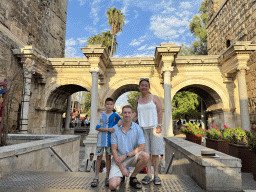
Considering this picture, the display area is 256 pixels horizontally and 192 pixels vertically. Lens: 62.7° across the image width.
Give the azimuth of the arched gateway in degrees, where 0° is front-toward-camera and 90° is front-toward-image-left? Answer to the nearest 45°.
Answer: approximately 0°

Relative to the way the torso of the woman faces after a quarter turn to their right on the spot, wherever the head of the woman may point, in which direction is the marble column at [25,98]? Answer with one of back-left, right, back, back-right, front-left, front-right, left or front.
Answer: front-right

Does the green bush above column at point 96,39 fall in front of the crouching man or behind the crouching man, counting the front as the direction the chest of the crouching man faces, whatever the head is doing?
behind

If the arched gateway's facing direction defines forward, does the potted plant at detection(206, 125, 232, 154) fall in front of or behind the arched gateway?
in front

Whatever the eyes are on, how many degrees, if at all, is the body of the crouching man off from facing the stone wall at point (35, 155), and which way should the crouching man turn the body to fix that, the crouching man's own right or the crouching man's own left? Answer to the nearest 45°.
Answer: approximately 135° to the crouching man's own right
